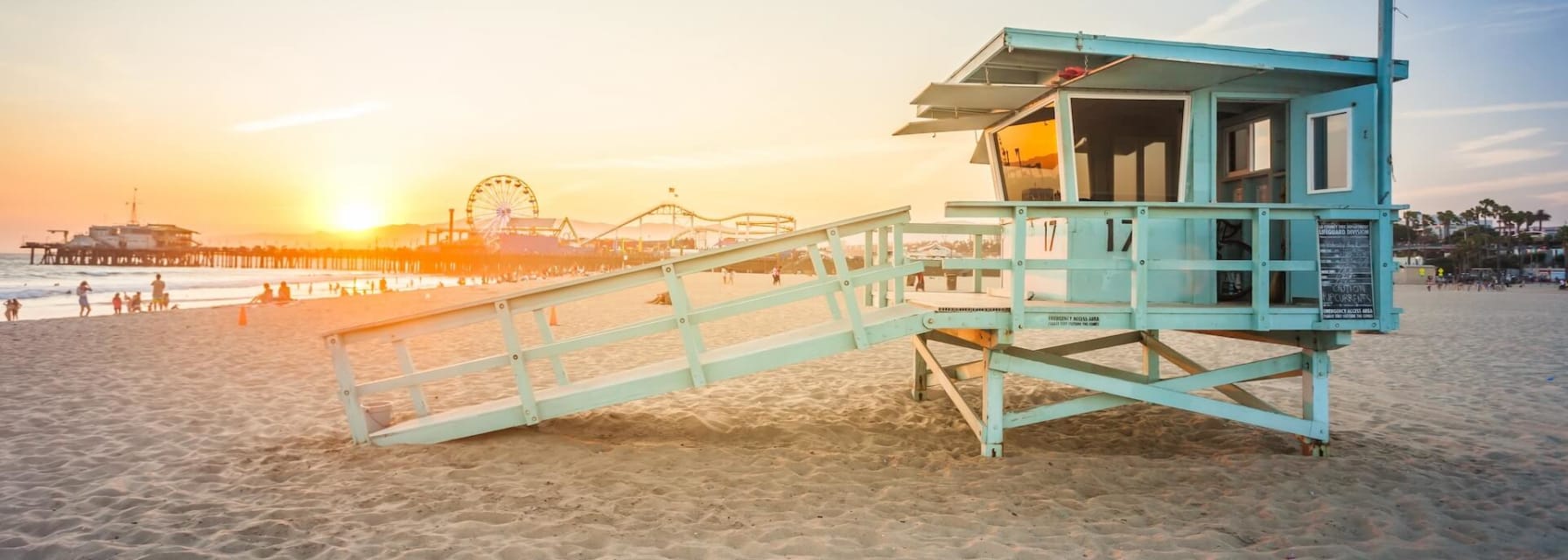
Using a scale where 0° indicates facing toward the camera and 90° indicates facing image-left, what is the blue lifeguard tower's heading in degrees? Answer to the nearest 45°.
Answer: approximately 90°
